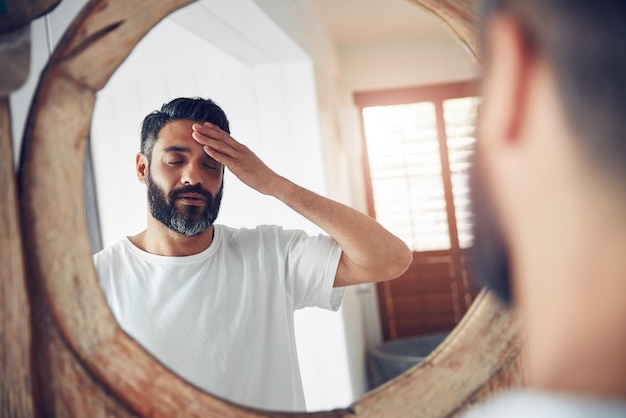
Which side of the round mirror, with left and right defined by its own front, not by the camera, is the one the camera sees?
front

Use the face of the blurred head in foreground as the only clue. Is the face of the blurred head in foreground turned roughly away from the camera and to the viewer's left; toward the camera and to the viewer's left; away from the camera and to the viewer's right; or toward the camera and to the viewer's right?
away from the camera and to the viewer's left

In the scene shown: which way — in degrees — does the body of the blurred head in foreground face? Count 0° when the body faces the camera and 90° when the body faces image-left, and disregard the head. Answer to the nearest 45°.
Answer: approximately 135°
